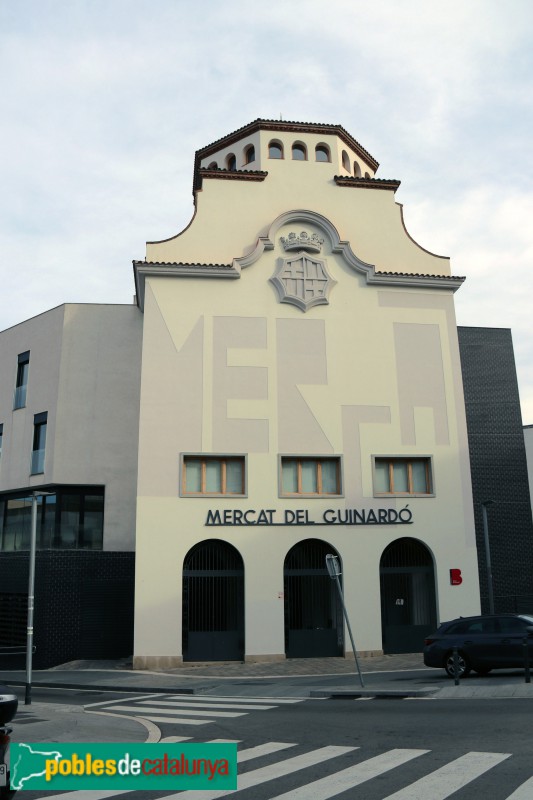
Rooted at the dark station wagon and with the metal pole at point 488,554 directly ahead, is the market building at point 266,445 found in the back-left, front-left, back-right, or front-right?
front-left

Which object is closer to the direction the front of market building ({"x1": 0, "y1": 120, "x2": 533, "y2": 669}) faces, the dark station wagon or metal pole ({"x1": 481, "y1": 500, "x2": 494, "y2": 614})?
the dark station wagon

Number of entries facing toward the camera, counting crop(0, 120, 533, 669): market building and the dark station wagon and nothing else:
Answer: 1

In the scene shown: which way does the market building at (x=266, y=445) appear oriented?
toward the camera

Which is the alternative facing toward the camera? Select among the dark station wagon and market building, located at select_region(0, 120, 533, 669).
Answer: the market building

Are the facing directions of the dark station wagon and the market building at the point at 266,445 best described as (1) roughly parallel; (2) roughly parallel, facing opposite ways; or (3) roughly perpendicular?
roughly perpendicular
